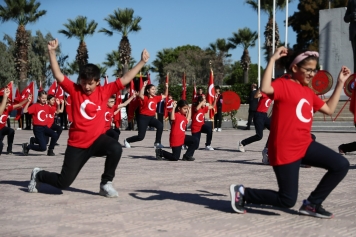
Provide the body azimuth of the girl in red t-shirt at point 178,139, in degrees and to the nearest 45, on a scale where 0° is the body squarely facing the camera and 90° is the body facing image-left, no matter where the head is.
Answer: approximately 315°

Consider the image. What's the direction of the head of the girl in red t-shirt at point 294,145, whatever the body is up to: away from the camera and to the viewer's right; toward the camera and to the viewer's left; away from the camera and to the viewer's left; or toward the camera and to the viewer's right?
toward the camera and to the viewer's right

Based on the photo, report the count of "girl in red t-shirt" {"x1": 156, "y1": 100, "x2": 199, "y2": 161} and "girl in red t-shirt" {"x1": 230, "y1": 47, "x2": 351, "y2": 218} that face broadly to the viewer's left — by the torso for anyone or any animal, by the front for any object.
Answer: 0

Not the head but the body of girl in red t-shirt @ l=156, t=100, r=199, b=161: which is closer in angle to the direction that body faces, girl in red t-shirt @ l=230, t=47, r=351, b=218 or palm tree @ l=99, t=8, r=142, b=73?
the girl in red t-shirt

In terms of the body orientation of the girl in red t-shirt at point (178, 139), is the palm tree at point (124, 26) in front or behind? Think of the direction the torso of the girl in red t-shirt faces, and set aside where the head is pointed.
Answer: behind

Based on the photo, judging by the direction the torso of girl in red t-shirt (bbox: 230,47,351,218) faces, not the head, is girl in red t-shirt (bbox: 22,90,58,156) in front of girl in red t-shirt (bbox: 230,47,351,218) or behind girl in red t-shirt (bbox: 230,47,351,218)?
behind
